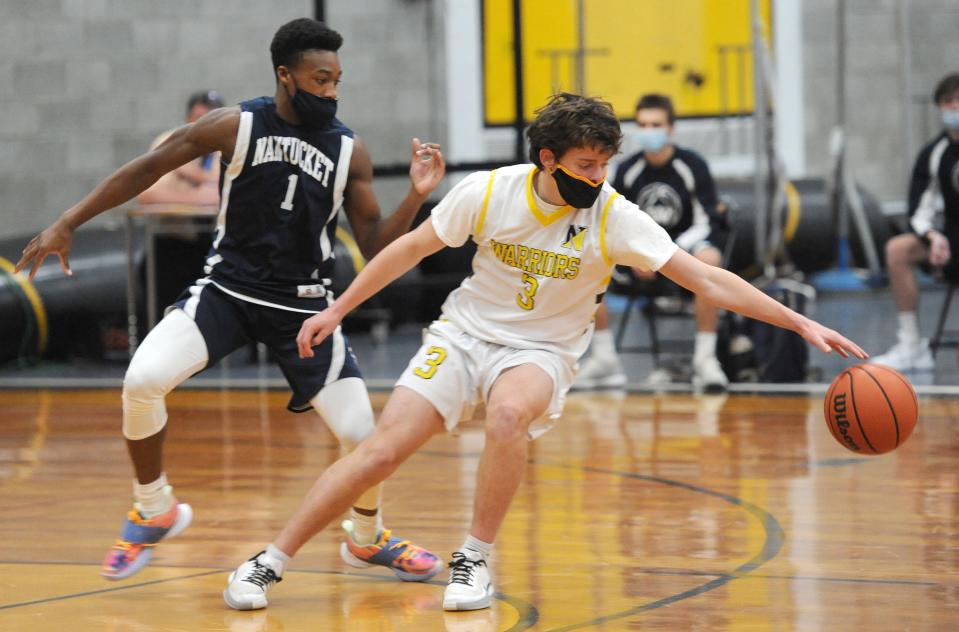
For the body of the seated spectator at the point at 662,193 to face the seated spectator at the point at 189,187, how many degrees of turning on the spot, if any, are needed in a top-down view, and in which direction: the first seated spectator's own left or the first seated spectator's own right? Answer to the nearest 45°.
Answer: approximately 90° to the first seated spectator's own right

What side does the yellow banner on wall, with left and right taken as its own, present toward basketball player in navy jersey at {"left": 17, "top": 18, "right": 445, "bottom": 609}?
front

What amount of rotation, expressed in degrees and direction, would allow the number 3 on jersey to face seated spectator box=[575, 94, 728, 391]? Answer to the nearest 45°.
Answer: approximately 180°

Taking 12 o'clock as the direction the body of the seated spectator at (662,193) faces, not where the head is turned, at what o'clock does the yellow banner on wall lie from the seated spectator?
The yellow banner on wall is roughly at 6 o'clock from the seated spectator.

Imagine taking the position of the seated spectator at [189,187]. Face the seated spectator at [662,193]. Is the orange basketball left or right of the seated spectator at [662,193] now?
right

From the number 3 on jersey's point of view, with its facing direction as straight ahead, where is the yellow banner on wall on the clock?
The yellow banner on wall is roughly at 6 o'clock from the number 3 on jersey.

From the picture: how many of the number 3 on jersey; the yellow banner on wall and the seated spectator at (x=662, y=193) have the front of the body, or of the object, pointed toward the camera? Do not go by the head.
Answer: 3

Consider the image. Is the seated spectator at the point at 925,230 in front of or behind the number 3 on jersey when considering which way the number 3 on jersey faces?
behind

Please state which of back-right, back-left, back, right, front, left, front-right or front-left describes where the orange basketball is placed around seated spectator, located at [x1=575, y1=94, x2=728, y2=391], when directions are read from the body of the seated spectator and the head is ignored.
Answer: front

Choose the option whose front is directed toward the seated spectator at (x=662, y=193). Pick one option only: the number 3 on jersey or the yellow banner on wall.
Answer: the yellow banner on wall

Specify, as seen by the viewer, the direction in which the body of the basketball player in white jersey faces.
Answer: toward the camera

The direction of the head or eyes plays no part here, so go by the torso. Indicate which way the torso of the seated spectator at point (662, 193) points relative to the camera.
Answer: toward the camera

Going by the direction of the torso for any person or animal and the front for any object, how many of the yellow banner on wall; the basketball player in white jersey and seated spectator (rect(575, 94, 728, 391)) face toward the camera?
3

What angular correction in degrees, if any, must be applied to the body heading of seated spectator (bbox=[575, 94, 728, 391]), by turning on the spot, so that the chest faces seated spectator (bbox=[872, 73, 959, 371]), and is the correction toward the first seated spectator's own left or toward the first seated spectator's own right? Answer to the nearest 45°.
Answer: approximately 90° to the first seated spectator's own left

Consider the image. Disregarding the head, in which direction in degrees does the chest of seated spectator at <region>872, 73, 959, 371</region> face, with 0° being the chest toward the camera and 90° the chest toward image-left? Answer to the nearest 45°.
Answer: approximately 45°

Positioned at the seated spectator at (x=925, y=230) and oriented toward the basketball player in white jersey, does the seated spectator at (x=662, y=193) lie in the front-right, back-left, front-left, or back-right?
front-right

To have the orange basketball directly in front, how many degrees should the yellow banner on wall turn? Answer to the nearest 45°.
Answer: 0° — it already faces it

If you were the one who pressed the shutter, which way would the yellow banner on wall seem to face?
facing the viewer

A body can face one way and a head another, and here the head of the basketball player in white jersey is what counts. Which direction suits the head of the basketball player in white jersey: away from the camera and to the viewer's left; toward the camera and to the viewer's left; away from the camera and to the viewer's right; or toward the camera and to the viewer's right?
toward the camera and to the viewer's right
